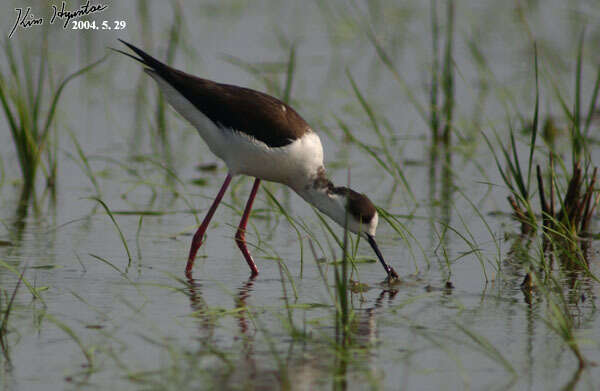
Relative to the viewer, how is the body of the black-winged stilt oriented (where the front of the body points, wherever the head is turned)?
to the viewer's right
